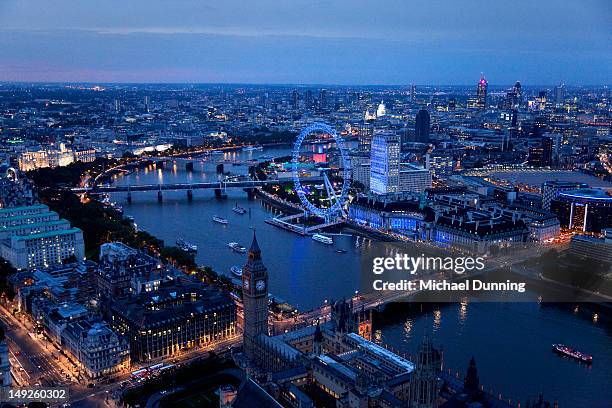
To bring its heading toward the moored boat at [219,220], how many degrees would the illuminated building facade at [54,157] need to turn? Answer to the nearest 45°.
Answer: approximately 45° to its right

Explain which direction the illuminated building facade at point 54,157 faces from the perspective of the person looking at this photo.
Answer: facing the viewer and to the right of the viewer

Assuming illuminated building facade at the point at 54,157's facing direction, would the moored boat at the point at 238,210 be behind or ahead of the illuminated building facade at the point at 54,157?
ahead

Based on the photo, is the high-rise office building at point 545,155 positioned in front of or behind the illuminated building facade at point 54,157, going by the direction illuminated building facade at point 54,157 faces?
in front

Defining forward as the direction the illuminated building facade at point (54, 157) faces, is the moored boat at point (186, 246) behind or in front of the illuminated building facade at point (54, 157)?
in front

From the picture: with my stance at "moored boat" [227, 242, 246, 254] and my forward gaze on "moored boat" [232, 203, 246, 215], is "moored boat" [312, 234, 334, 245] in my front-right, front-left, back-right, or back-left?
front-right

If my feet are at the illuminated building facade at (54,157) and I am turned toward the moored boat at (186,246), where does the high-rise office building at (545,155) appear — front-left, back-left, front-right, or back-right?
front-left

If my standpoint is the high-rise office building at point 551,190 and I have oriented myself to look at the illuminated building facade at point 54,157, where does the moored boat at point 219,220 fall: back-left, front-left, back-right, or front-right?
front-left

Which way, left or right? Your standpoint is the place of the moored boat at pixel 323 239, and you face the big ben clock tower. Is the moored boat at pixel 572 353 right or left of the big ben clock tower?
left

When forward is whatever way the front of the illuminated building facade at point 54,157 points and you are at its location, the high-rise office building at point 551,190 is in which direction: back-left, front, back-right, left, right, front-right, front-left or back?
front
